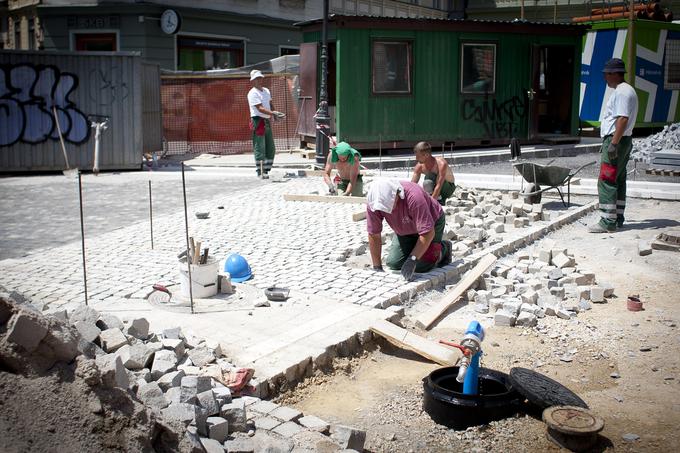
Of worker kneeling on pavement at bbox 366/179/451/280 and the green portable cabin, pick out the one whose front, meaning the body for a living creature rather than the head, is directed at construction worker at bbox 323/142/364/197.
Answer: the green portable cabin

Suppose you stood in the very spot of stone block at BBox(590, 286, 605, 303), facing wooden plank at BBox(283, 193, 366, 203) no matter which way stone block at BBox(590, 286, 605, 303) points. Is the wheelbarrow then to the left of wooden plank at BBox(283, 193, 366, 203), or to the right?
right

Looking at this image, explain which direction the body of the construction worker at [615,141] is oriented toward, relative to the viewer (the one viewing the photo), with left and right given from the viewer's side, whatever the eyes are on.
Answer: facing to the left of the viewer

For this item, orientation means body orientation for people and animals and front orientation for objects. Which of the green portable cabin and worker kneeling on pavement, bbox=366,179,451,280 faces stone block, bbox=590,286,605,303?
the green portable cabin

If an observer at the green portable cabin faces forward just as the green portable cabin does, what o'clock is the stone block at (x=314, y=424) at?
The stone block is roughly at 12 o'clock from the green portable cabin.

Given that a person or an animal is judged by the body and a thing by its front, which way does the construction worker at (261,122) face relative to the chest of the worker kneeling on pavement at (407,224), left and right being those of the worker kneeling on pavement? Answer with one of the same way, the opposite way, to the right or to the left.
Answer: to the left

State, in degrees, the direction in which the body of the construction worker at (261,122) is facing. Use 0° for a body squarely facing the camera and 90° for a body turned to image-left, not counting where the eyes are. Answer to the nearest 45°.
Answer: approximately 315°

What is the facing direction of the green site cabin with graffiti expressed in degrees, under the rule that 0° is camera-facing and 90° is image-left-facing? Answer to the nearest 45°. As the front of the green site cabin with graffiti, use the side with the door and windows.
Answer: approximately 0°

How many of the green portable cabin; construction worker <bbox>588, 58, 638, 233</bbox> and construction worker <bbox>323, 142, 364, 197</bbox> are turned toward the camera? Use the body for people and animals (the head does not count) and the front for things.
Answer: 2

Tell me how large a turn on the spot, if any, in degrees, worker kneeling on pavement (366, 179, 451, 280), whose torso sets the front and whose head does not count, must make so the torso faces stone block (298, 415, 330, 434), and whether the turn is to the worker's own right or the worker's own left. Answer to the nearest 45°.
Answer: approximately 45° to the worker's own left
